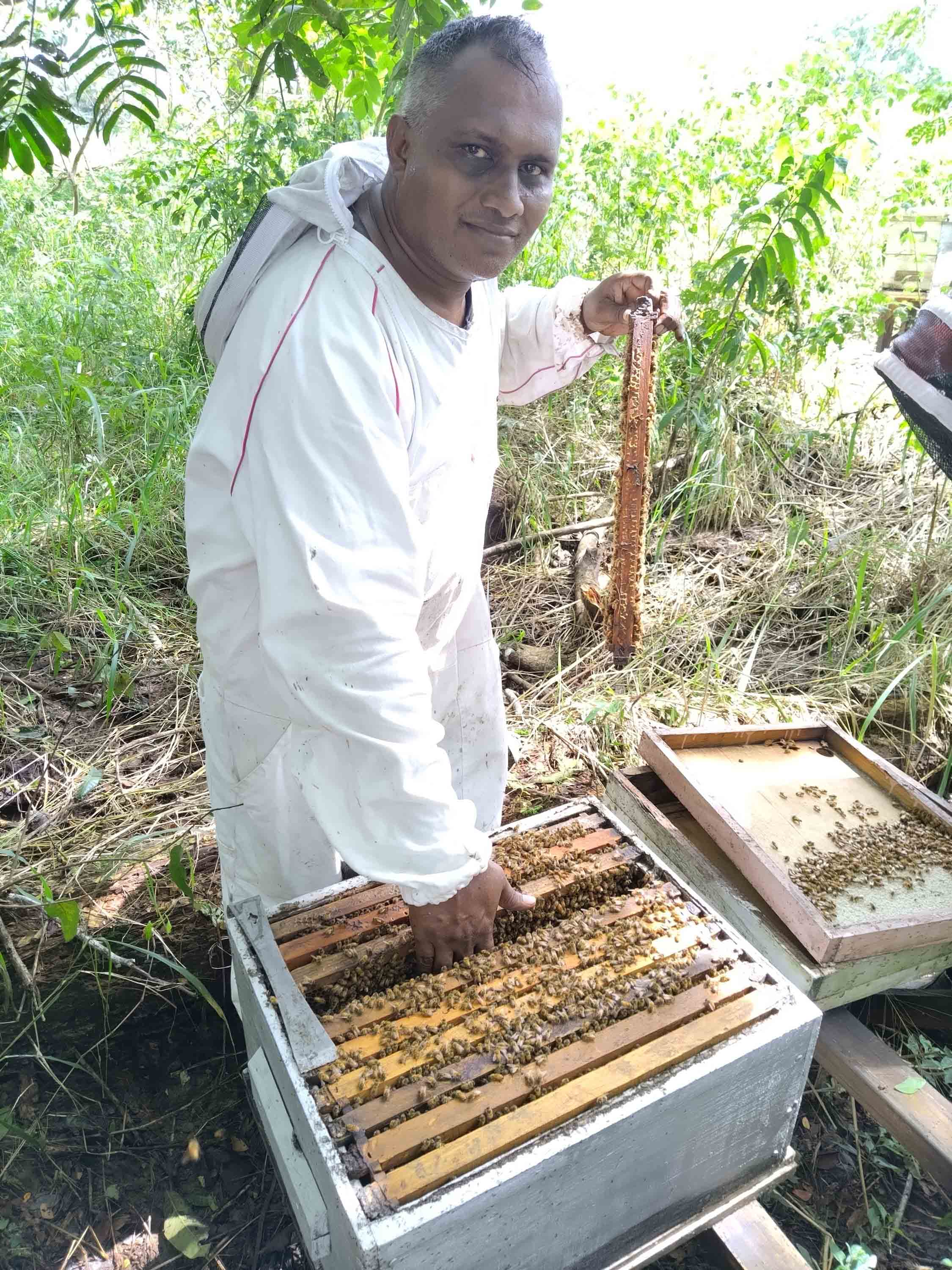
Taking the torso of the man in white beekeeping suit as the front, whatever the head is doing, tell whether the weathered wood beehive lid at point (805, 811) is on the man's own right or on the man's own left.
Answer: on the man's own left

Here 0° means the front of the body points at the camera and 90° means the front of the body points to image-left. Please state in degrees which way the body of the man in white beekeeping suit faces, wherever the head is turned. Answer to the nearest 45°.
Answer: approximately 315°

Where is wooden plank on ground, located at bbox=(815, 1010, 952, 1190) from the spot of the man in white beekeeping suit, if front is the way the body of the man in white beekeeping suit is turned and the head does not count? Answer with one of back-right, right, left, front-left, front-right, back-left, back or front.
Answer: front-left

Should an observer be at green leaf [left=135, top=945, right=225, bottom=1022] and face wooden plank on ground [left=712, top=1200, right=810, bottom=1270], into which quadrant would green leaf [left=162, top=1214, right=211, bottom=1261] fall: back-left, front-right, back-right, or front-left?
front-right

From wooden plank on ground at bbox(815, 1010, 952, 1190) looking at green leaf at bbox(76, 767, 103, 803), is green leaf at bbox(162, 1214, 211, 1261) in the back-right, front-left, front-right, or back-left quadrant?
front-left

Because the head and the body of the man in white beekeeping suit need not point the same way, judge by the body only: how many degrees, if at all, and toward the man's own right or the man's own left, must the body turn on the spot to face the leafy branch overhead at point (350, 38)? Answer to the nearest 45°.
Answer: approximately 135° to the man's own left
